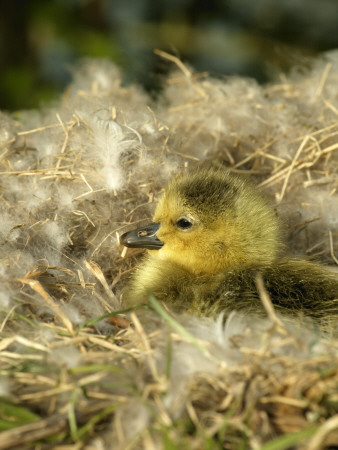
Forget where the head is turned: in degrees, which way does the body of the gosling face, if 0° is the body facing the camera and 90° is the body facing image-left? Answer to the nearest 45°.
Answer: approximately 90°
